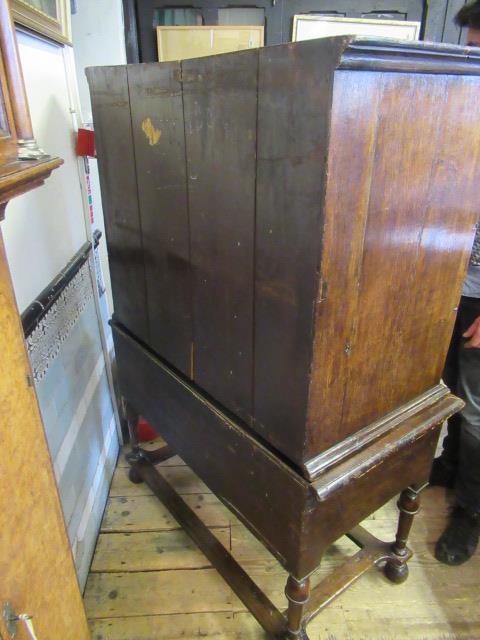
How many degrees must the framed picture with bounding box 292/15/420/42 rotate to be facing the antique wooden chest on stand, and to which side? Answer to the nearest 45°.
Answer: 0° — it already faces it

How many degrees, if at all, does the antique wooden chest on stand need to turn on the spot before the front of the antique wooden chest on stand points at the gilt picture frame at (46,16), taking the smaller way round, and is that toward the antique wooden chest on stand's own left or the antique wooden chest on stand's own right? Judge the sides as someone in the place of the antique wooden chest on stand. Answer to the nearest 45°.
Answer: approximately 90° to the antique wooden chest on stand's own left

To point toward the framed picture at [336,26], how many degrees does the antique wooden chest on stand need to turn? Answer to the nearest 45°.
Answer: approximately 45° to its left

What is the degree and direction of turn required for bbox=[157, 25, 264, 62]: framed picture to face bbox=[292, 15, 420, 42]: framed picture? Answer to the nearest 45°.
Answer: approximately 90° to its left

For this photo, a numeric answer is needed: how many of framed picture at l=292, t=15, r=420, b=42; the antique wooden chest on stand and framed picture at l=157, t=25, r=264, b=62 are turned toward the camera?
2

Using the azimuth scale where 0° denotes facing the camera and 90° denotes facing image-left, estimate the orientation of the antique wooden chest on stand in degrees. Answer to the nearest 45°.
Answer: approximately 225°

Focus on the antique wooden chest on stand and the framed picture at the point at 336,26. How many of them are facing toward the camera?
1

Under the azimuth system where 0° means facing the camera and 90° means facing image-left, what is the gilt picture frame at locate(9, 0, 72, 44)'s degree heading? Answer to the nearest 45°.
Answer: approximately 315°
